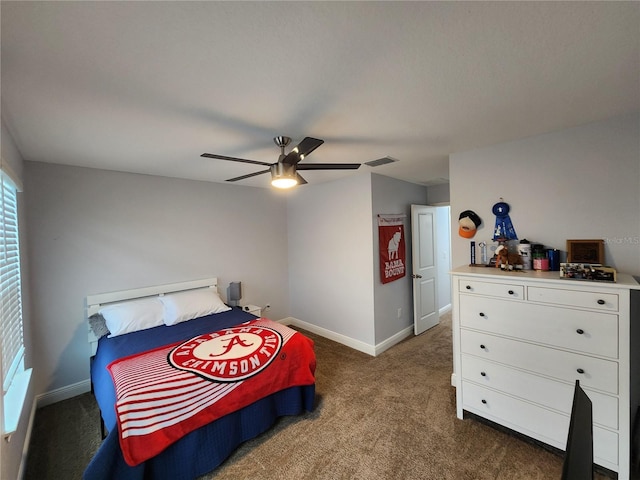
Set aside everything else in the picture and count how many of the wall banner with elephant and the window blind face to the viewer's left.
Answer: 0

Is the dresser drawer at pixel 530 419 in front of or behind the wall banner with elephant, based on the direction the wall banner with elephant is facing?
in front

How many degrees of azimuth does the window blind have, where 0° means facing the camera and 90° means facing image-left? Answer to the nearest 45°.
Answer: approximately 270°

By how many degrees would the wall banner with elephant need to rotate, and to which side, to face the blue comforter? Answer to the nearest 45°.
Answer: approximately 90° to its right

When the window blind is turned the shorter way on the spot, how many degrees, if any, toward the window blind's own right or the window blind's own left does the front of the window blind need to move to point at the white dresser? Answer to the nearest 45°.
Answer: approximately 45° to the window blind's own right
